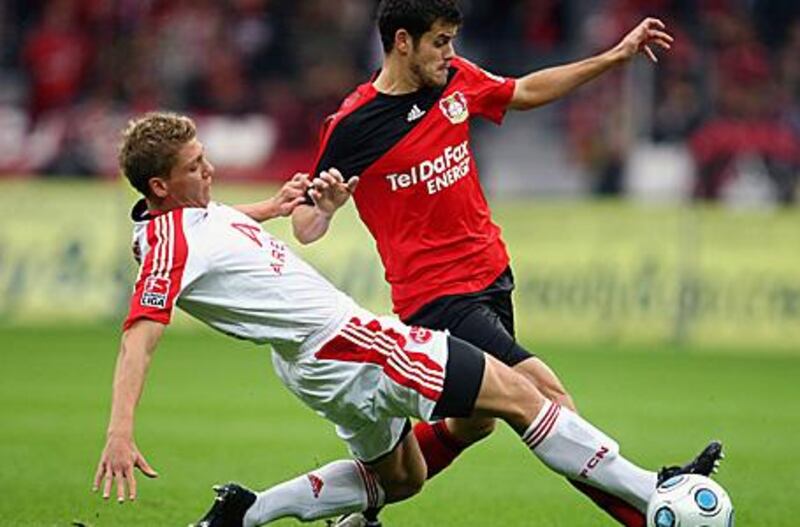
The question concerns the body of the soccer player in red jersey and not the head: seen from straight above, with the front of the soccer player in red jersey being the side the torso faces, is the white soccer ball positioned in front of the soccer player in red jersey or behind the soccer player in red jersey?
in front
